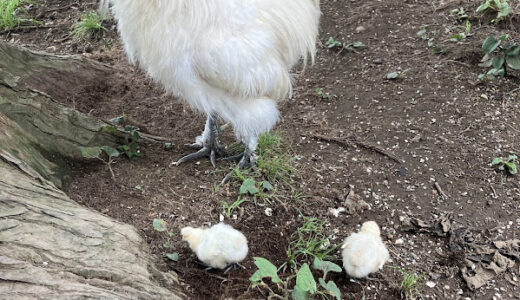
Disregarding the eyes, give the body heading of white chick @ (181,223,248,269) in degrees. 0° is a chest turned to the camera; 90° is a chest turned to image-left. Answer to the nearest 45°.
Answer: approximately 90°

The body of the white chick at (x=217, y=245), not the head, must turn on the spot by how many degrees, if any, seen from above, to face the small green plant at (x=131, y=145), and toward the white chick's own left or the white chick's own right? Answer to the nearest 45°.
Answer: approximately 90° to the white chick's own right

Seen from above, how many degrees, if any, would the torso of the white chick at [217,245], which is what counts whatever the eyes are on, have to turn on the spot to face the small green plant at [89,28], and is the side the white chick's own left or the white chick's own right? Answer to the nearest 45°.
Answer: approximately 90° to the white chick's own right

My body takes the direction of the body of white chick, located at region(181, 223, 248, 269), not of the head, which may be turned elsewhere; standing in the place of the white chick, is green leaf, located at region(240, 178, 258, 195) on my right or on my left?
on my right

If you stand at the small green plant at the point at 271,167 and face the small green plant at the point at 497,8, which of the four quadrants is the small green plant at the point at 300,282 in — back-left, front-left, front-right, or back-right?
back-right

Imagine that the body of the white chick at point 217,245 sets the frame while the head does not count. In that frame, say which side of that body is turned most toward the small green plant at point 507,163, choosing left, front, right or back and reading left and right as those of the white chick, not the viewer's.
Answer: back

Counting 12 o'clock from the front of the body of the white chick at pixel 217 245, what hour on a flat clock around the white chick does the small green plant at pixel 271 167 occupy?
The small green plant is roughly at 4 o'clock from the white chick.

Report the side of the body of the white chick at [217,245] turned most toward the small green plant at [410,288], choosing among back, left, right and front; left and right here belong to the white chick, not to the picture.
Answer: back

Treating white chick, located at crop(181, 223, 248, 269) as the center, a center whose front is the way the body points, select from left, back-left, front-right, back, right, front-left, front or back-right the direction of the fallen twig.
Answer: back-right
